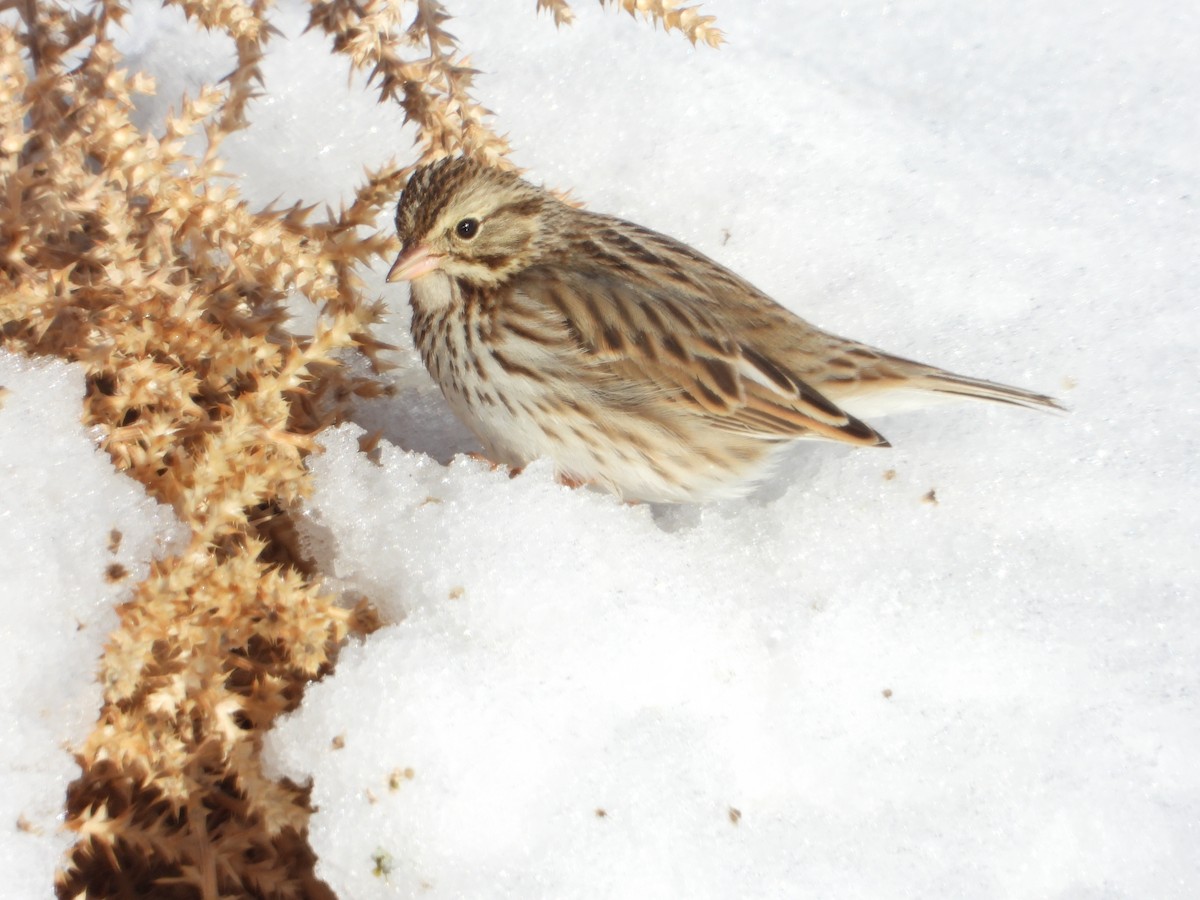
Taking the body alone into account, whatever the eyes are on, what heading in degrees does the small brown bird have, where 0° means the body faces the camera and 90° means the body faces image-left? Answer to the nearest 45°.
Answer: approximately 90°
